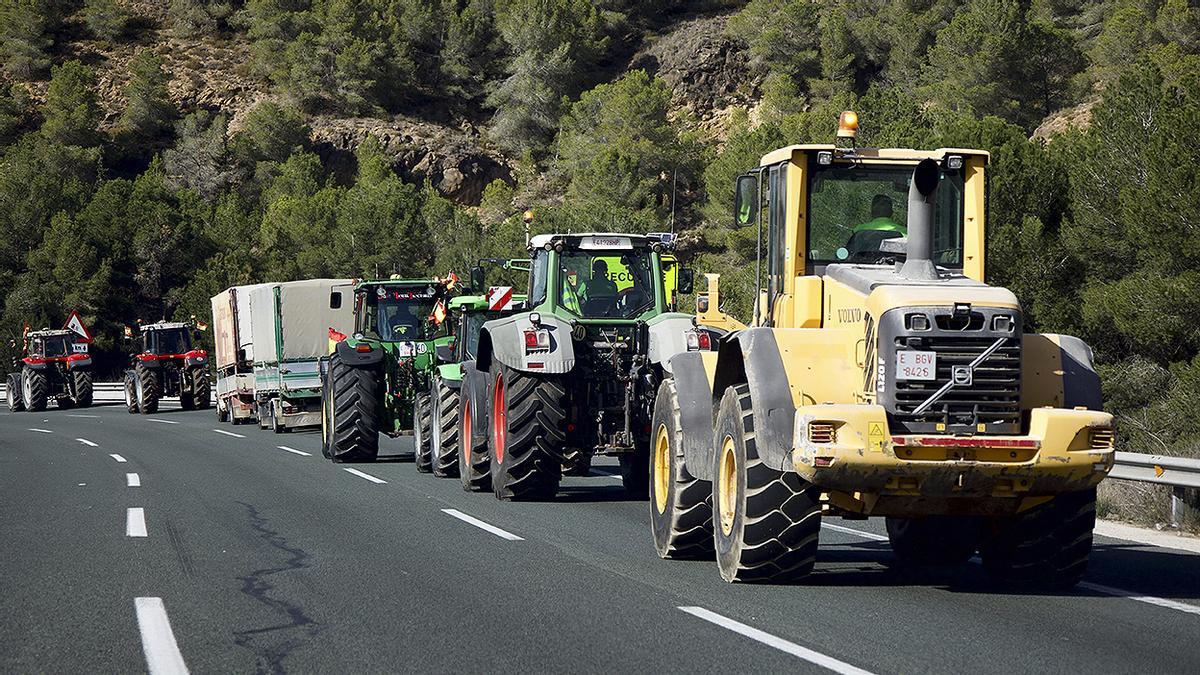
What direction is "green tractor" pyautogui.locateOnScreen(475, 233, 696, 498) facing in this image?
away from the camera

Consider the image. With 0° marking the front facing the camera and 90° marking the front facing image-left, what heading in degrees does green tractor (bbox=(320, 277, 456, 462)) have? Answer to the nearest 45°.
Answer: approximately 180°

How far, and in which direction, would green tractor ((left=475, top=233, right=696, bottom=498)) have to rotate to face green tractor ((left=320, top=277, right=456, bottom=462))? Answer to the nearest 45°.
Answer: approximately 45° to its left

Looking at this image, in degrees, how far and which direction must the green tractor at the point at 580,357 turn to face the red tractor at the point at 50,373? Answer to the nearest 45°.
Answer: approximately 45° to its left

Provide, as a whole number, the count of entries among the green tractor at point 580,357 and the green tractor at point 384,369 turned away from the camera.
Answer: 2

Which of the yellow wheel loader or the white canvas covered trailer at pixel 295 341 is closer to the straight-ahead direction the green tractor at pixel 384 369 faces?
the white canvas covered trailer

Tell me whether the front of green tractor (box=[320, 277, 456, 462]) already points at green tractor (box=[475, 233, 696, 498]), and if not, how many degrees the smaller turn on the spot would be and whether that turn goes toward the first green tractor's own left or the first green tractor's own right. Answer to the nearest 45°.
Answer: approximately 180°
